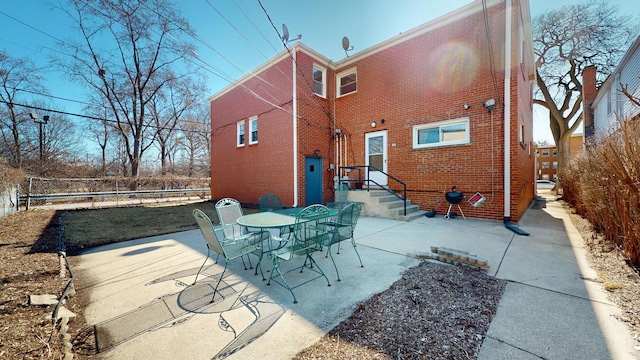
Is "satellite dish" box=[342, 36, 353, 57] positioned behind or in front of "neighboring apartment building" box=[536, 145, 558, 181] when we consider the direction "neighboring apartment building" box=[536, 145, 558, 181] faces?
in front

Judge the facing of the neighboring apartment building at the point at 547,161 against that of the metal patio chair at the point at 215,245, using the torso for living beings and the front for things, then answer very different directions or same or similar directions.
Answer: very different directions

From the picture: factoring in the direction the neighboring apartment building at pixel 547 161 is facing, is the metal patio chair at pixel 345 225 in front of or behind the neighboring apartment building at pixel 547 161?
in front

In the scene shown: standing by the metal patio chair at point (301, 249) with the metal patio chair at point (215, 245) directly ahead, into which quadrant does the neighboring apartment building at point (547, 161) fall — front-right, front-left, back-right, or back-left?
back-right

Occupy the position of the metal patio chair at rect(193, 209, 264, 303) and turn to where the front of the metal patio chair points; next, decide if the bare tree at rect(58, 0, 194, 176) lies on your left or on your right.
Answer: on your left

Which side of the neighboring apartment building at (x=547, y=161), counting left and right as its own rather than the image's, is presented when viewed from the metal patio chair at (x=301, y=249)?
front

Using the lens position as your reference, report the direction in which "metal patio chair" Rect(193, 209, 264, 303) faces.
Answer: facing away from the viewer and to the right of the viewer

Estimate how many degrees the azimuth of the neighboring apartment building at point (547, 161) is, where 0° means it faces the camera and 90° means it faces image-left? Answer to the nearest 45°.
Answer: approximately 0°

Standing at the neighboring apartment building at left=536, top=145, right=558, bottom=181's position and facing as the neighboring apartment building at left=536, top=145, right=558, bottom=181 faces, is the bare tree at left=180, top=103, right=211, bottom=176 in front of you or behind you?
in front

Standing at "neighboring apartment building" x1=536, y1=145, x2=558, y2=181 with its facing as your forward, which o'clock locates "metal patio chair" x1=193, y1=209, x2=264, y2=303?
The metal patio chair is roughly at 12 o'clock from the neighboring apartment building.

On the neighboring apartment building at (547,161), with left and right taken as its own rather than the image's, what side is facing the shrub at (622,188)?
front

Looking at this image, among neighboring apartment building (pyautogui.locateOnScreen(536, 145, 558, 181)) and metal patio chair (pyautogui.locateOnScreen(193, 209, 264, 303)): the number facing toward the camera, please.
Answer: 1

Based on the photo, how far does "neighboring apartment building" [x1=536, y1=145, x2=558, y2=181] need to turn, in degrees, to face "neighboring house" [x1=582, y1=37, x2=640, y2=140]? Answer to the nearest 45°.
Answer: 0° — it already faces it
